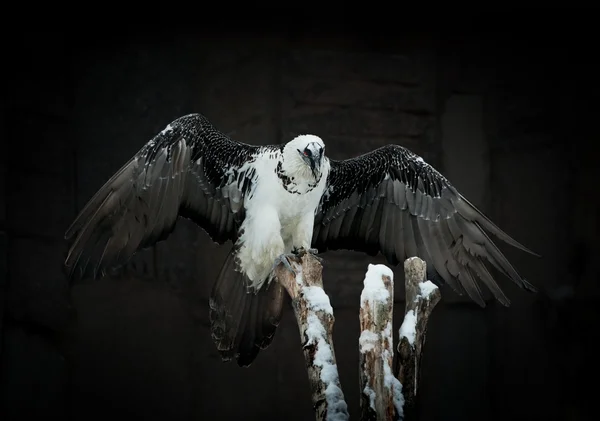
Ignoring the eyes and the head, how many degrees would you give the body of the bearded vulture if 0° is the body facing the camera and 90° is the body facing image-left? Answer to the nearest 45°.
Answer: approximately 315°
